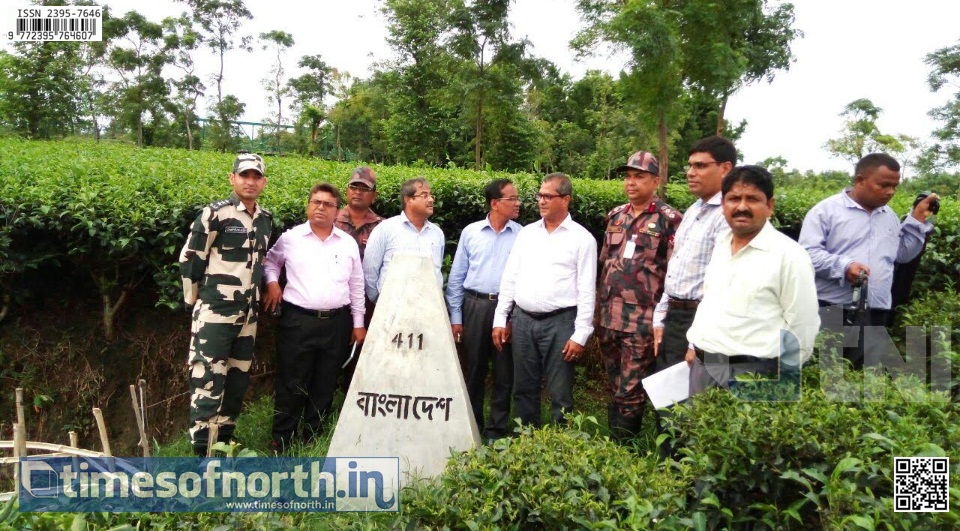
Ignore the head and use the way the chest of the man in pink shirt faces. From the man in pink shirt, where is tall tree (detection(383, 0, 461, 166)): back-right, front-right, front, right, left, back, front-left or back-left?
back

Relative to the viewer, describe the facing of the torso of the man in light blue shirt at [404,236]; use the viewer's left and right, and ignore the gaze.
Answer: facing the viewer and to the right of the viewer

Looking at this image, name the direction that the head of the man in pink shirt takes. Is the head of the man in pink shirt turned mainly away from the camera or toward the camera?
toward the camera

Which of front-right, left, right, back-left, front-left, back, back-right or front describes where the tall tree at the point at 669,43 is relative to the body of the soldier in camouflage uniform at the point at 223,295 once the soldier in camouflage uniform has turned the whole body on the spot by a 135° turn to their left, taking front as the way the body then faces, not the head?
front-right

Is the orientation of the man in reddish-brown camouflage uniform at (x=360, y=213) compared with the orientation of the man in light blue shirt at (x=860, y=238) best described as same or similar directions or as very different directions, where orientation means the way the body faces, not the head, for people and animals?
same or similar directions

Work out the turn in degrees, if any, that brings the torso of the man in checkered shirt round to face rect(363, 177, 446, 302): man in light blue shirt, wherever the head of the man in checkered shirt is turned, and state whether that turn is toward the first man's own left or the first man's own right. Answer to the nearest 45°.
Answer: approximately 45° to the first man's own right

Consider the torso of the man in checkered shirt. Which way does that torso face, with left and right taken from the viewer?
facing the viewer and to the left of the viewer

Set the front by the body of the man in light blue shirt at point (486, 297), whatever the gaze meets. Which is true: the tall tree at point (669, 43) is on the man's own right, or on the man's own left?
on the man's own left

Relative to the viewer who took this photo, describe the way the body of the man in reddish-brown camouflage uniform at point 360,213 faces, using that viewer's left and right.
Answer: facing the viewer
